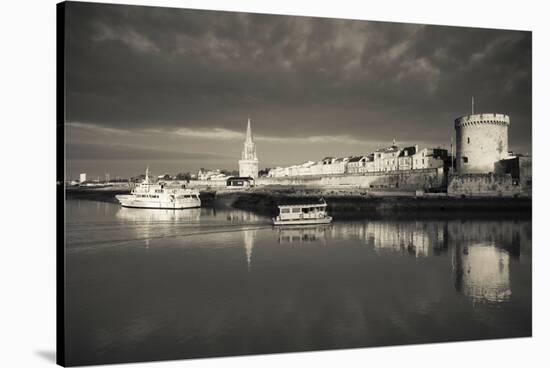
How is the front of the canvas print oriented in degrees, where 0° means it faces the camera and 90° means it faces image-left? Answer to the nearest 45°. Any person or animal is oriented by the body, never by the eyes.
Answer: approximately 315°
